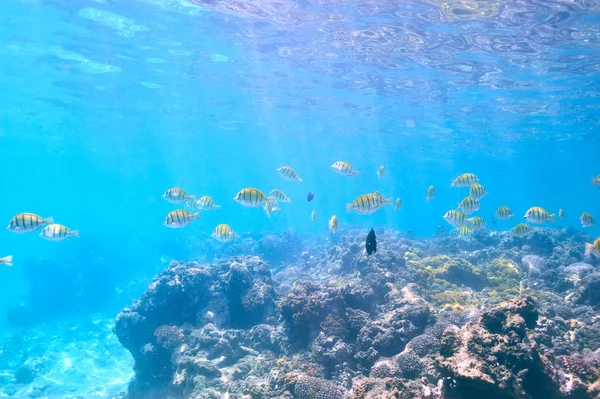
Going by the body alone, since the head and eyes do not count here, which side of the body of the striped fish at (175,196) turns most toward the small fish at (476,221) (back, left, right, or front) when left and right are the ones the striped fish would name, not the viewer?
back

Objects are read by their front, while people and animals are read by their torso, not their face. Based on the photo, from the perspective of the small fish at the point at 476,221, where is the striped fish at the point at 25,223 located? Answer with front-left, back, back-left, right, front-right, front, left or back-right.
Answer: front-left

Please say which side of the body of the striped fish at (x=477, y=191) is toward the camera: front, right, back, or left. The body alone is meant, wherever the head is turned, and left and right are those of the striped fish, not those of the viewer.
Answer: left

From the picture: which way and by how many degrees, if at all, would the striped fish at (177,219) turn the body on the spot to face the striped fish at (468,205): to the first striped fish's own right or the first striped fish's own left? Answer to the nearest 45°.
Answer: approximately 180°

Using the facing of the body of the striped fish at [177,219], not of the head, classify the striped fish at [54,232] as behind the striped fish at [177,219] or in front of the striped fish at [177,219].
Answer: in front

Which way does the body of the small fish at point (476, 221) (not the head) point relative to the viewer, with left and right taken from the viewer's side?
facing to the left of the viewer

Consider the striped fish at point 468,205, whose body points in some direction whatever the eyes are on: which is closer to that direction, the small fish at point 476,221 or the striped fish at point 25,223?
the striped fish

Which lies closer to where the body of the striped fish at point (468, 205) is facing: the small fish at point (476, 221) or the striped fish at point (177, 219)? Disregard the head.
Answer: the striped fish

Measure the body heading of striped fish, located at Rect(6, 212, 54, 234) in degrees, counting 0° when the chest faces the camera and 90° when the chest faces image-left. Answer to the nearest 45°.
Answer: approximately 90°

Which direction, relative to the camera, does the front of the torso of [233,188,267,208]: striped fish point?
to the viewer's left

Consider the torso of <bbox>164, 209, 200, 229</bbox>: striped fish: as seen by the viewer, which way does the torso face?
to the viewer's left

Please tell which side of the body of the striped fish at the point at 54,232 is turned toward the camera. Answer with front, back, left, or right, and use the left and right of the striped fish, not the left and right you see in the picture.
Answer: left

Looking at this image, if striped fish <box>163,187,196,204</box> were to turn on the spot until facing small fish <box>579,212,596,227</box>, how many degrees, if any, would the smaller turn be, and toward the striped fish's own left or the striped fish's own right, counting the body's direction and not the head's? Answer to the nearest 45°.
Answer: approximately 180°

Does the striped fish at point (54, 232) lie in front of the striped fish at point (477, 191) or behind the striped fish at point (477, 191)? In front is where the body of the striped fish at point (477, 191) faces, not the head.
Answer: in front
